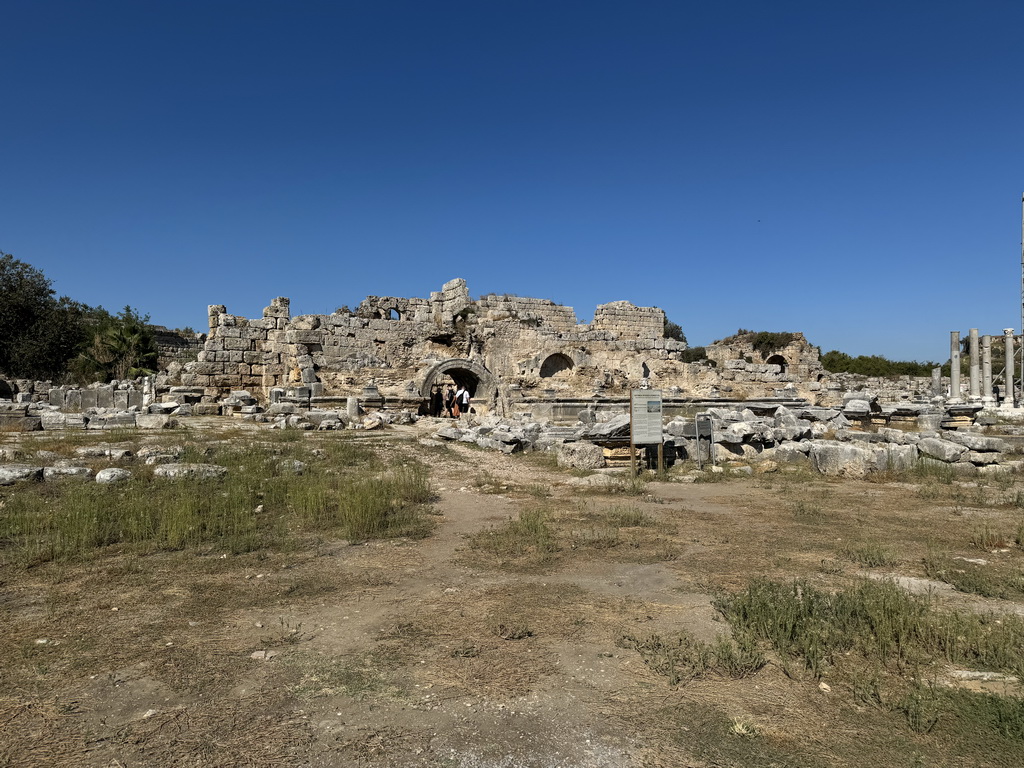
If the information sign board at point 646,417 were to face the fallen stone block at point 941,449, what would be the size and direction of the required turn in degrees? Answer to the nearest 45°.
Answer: approximately 90° to its left

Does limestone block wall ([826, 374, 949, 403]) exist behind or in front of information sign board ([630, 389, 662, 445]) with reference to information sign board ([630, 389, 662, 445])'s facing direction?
behind

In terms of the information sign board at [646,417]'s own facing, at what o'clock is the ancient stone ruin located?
The ancient stone ruin is roughly at 5 o'clock from the information sign board.

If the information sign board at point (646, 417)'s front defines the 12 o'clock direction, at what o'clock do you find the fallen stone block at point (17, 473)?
The fallen stone block is roughly at 2 o'clock from the information sign board.

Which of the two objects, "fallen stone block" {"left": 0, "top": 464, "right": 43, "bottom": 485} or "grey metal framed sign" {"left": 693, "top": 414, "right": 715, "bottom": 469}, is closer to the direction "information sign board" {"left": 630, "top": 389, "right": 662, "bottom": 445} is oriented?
the fallen stone block

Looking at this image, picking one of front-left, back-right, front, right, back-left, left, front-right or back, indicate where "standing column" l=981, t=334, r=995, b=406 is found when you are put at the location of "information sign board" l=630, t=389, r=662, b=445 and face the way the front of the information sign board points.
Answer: back-left

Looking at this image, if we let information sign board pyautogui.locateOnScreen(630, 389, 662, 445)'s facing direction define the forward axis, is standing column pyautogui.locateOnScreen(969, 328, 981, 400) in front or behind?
behind

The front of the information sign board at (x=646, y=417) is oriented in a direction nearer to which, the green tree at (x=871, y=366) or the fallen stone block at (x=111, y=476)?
the fallen stone block

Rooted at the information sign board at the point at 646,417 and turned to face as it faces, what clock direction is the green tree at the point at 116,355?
The green tree is roughly at 4 o'clock from the information sign board.

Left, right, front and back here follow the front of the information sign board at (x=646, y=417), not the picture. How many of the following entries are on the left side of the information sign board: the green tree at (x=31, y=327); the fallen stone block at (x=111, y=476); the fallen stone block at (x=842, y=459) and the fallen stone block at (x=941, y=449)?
2

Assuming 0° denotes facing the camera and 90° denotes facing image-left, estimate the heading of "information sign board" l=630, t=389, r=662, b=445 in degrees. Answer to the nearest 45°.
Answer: approximately 0°

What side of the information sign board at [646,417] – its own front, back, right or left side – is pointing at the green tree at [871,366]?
back

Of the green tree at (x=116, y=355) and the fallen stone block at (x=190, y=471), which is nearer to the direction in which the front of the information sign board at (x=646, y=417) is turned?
the fallen stone block

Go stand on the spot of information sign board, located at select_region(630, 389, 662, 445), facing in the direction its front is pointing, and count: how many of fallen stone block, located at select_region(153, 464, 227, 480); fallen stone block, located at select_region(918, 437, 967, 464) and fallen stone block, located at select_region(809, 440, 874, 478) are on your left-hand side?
2

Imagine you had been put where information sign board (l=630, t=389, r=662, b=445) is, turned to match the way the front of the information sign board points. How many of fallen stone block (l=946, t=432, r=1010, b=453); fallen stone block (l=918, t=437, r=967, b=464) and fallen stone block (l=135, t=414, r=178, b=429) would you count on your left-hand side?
2

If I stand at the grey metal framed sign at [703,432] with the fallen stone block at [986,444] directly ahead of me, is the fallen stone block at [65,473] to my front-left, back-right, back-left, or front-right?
back-right
